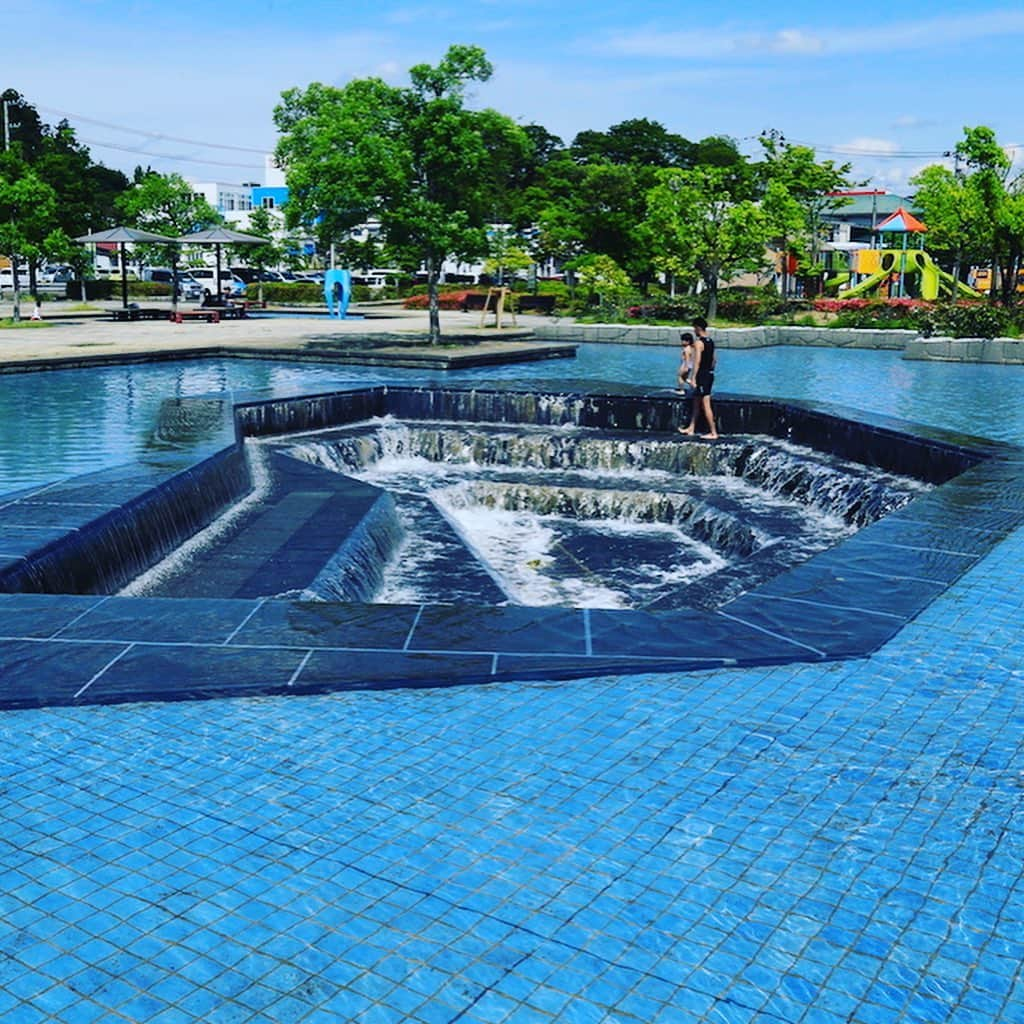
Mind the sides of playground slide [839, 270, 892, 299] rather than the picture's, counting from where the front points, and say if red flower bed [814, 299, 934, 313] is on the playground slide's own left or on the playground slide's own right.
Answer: on the playground slide's own left

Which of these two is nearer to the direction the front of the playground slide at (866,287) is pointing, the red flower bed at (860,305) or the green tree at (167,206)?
the green tree

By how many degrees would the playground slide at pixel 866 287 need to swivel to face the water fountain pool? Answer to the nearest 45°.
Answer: approximately 90° to its left

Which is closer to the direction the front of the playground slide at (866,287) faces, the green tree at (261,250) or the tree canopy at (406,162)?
the green tree

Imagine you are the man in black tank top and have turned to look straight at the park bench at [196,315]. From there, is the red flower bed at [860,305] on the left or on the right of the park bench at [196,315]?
right

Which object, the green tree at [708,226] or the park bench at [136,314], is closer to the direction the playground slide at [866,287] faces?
the park bench

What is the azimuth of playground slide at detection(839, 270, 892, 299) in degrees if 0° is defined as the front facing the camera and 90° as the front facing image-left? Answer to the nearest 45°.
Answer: approximately 90°

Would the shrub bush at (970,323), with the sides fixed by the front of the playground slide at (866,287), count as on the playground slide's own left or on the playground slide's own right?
on the playground slide's own left

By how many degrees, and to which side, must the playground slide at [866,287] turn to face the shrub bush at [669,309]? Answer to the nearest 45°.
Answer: approximately 45° to its left

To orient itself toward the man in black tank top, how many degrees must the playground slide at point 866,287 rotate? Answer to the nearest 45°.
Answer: approximately 90° to its left
